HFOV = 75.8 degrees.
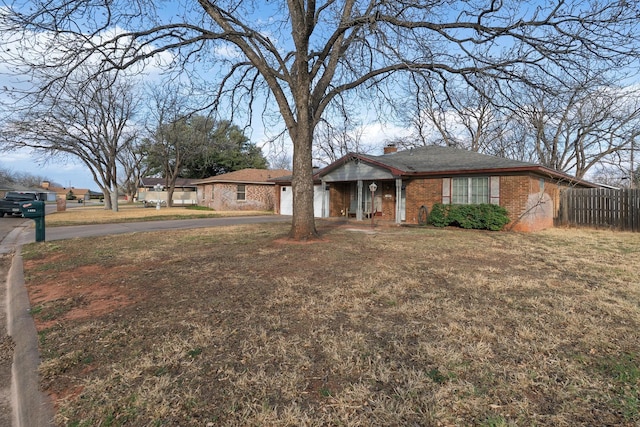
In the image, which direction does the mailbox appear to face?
to the viewer's left

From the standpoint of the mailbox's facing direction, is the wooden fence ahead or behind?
behind

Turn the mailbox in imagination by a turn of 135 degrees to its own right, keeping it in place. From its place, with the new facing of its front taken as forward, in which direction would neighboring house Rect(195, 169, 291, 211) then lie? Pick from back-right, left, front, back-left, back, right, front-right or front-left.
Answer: front

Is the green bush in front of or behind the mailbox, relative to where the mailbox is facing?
behind

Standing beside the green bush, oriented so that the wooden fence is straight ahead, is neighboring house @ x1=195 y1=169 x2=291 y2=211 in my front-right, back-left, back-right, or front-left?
back-left
